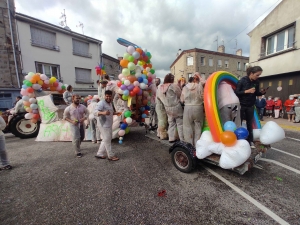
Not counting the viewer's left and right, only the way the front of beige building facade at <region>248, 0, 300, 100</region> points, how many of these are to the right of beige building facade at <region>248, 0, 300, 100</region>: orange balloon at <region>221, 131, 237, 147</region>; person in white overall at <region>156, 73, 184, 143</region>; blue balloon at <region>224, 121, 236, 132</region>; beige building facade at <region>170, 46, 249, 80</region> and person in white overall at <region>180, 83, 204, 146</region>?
1

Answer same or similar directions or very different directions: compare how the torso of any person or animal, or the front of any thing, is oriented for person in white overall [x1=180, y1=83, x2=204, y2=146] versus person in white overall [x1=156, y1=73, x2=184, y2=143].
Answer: same or similar directions

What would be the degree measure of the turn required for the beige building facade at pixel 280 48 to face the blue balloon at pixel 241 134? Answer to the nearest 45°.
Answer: approximately 45° to its left

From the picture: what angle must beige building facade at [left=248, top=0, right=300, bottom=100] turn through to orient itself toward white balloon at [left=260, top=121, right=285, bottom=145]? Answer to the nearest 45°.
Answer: approximately 45° to its left

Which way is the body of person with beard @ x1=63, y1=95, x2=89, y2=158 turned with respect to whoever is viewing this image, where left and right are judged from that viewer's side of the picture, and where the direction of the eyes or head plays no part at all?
facing the viewer

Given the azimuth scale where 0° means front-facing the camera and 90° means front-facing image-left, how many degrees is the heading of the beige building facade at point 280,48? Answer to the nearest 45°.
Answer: approximately 45°

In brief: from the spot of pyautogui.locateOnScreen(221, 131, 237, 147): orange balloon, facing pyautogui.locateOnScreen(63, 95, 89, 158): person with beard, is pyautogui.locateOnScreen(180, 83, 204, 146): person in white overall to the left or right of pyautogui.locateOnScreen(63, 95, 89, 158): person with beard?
right

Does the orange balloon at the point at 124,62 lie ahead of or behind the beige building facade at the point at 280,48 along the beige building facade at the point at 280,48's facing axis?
ahead
